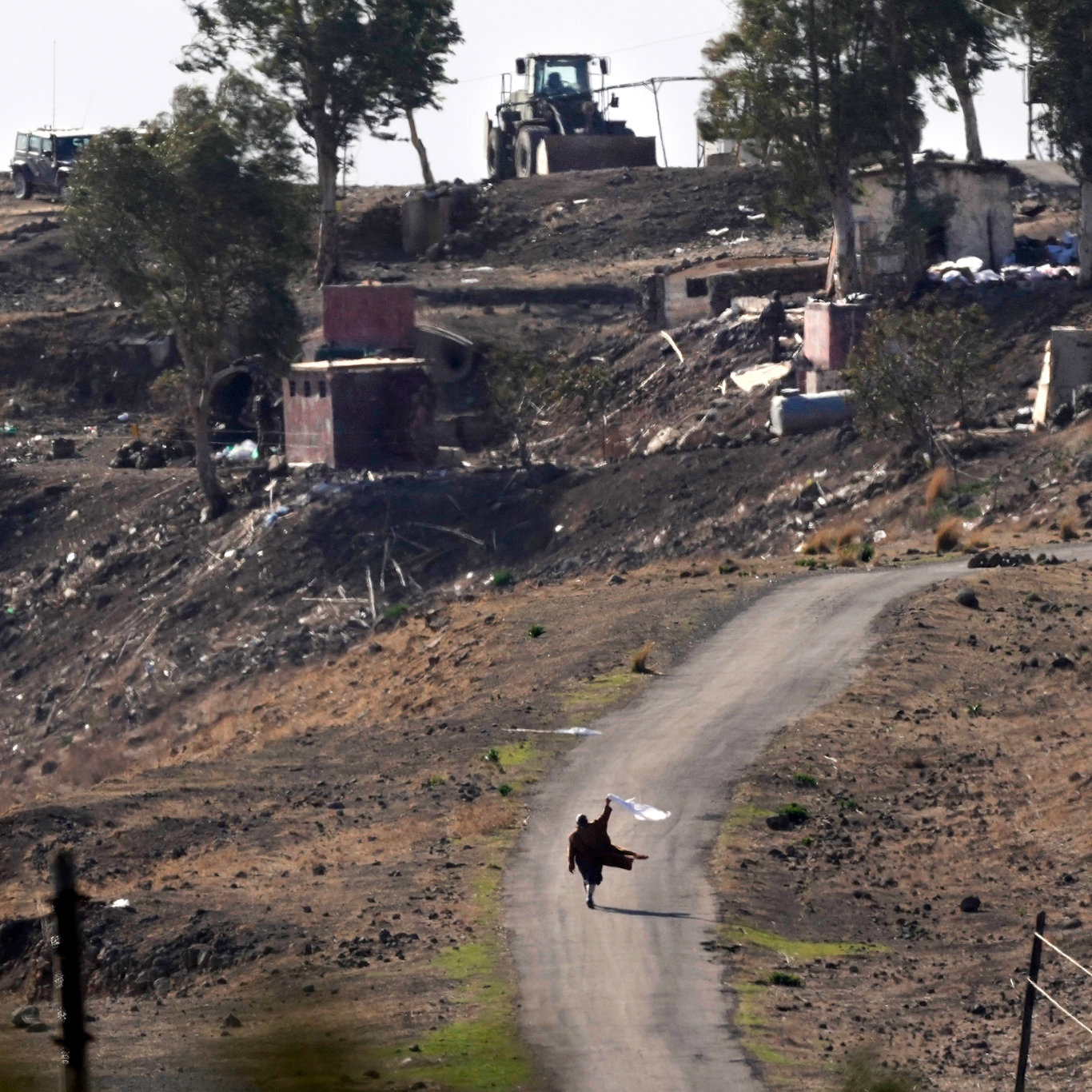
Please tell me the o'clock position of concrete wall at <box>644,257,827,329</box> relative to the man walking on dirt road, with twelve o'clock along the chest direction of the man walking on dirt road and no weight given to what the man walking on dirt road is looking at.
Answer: The concrete wall is roughly at 12 o'clock from the man walking on dirt road.

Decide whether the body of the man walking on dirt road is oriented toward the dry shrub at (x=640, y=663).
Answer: yes

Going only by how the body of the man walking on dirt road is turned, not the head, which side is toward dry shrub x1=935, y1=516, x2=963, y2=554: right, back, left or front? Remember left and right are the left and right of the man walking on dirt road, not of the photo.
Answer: front

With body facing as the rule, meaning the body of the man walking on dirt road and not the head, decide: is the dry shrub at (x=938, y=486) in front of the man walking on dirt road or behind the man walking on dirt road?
in front

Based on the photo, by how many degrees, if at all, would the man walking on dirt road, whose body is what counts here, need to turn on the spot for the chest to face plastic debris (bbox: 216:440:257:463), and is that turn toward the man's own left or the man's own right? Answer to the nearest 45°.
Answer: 0° — they already face it

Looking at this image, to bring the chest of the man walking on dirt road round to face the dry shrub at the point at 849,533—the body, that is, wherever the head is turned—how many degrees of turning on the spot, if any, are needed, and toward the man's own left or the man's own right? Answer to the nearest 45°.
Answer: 0° — they already face it

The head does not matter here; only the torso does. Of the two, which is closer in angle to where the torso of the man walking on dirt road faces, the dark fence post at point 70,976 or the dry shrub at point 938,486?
the dry shrub

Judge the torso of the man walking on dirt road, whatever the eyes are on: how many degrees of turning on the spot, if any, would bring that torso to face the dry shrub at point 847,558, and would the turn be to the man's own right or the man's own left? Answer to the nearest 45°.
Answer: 0° — they already face it

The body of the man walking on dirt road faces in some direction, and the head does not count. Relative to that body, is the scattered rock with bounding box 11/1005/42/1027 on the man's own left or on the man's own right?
on the man's own left

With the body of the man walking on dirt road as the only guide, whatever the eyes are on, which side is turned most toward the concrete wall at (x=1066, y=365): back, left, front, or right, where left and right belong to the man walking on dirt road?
front

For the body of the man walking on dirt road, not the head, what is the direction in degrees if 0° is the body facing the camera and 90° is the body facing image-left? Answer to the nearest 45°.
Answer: approximately 180°

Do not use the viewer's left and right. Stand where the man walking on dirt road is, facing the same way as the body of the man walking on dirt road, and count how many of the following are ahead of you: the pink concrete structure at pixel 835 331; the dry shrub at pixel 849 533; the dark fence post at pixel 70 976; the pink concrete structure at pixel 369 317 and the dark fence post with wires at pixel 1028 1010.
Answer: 3

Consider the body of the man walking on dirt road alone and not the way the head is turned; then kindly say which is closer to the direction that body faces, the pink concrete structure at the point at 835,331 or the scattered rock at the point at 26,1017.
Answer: the pink concrete structure
